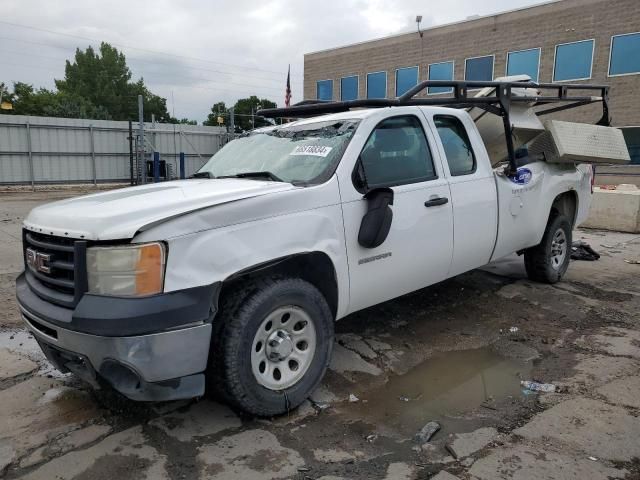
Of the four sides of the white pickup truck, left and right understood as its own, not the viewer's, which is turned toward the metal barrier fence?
right

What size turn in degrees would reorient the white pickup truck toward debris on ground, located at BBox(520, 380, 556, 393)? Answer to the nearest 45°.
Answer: approximately 135° to its left

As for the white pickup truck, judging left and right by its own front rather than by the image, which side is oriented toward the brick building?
back

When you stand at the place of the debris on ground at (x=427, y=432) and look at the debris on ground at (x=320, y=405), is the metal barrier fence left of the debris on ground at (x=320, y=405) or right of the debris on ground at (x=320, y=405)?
right

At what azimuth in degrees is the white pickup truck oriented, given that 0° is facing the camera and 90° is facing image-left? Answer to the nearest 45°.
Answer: approximately 45°

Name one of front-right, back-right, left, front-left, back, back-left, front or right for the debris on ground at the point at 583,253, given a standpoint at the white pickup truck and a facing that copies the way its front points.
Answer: back

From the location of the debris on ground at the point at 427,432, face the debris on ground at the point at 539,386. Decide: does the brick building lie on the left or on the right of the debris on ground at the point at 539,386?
left

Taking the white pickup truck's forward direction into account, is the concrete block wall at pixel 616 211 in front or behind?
behind
